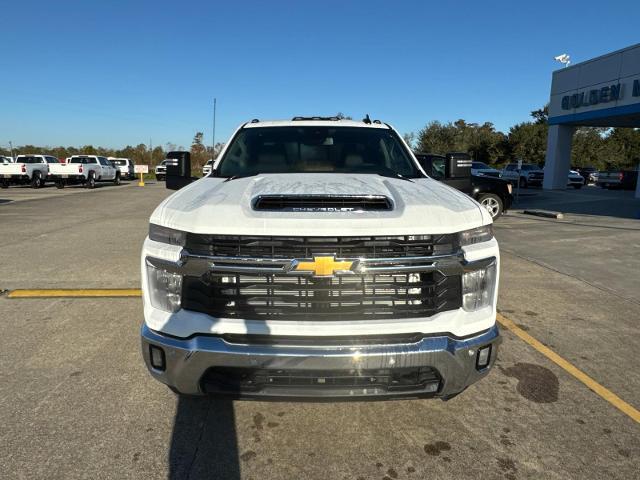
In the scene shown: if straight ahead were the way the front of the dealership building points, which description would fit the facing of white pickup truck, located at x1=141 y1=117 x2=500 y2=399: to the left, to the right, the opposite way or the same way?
to the left

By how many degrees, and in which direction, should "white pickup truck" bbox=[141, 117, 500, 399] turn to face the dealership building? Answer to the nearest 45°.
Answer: approximately 135° to its left

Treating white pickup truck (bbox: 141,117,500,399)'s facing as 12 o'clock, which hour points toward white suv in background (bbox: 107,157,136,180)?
The white suv in background is roughly at 5 o'clock from the white pickup truck.

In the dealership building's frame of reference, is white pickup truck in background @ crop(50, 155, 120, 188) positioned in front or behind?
in front
